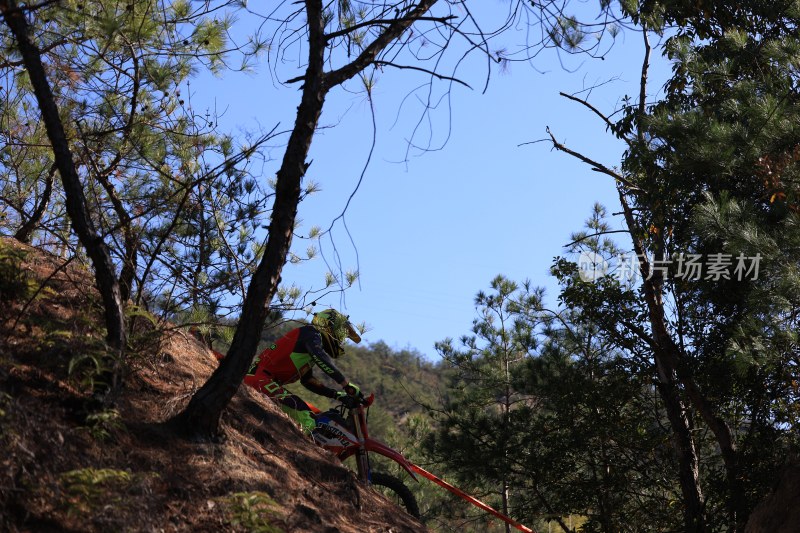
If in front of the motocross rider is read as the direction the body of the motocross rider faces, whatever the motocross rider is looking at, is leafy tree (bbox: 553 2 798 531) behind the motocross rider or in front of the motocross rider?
in front

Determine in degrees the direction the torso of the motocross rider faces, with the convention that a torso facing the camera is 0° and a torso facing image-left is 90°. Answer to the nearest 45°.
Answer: approximately 270°

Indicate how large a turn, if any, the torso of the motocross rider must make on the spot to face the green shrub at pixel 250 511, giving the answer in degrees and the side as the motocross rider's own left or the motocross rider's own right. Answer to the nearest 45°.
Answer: approximately 90° to the motocross rider's own right

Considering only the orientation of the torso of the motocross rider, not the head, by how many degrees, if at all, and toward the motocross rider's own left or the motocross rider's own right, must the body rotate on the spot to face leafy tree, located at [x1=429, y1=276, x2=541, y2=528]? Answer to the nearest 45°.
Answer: approximately 45° to the motocross rider's own left
